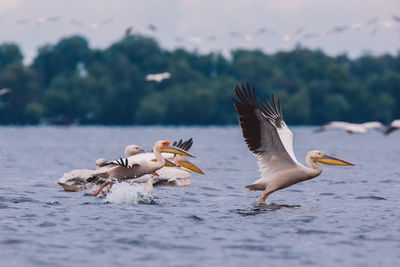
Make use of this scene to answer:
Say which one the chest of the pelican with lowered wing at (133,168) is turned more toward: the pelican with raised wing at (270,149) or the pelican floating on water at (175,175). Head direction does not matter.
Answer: the pelican with raised wing

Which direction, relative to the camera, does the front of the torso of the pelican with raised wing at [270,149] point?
to the viewer's right

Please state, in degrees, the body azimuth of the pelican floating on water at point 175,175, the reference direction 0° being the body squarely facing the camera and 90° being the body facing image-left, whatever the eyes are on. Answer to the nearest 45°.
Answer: approximately 270°

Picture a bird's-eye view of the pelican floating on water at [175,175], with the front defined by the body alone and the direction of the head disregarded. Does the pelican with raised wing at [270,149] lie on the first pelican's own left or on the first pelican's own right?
on the first pelican's own right

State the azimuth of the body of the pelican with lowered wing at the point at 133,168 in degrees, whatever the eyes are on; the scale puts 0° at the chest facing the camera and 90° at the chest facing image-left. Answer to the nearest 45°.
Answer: approximately 270°

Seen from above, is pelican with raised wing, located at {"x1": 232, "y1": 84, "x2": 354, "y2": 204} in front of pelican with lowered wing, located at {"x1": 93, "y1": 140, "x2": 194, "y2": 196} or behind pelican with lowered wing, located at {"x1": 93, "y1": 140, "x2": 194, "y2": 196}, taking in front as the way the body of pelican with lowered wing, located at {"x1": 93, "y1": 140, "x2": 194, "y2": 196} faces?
in front

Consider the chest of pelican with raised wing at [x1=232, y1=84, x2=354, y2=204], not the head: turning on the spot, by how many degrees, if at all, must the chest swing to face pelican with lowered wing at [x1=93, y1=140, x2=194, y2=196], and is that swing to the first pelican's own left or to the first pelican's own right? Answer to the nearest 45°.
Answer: approximately 180°

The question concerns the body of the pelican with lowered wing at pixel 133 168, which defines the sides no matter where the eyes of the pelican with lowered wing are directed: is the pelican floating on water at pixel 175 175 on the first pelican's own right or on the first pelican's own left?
on the first pelican's own left
